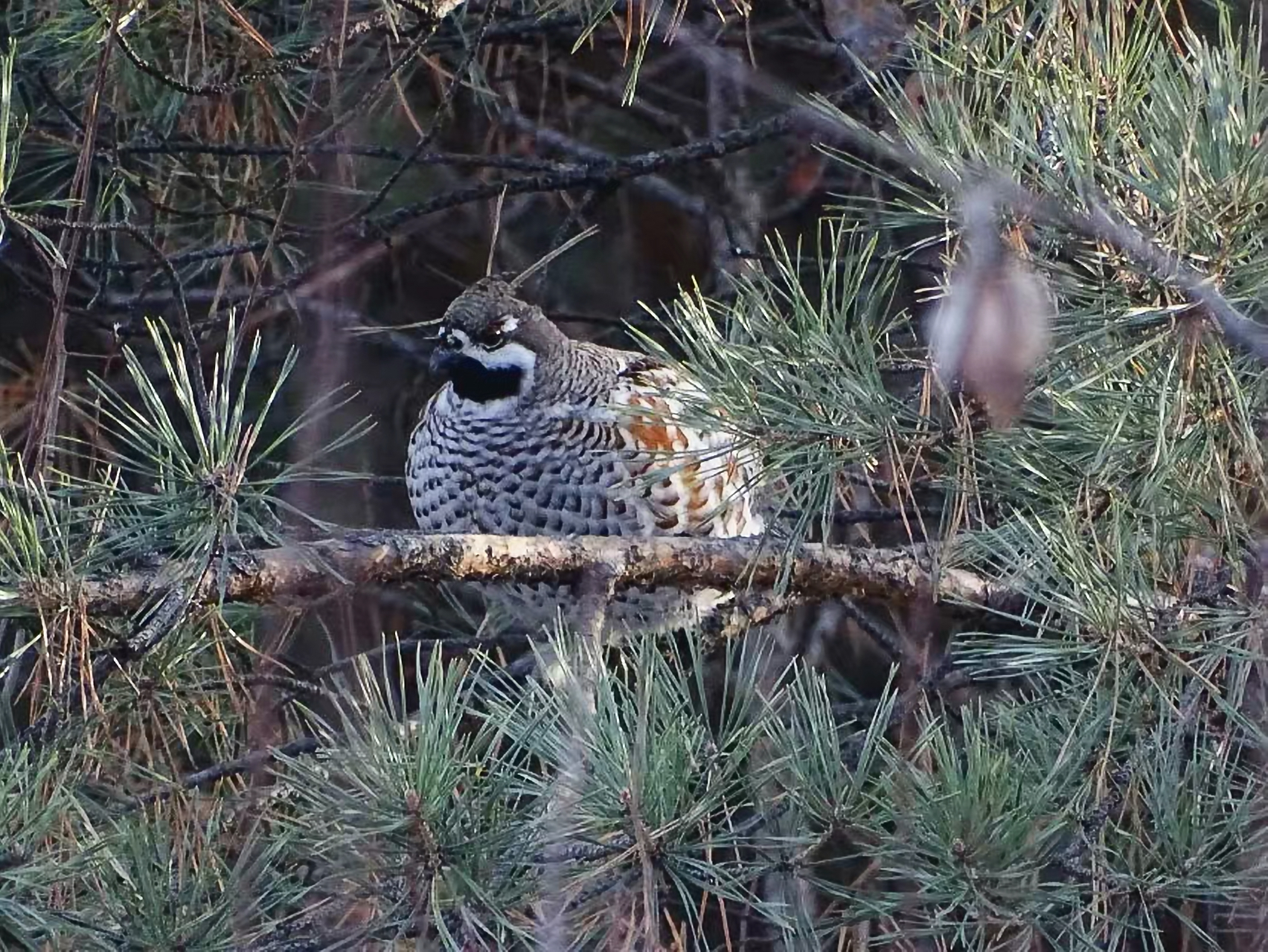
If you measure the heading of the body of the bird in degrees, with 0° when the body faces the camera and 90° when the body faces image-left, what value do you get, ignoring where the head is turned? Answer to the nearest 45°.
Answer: approximately 45°
